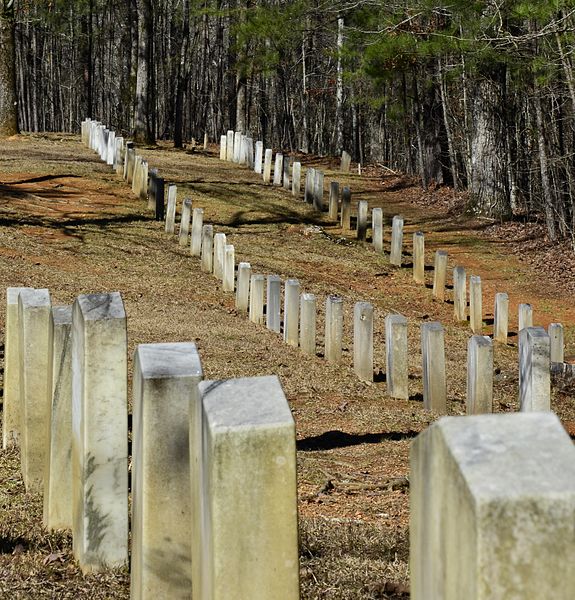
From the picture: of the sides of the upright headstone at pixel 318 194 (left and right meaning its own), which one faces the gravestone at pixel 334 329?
left

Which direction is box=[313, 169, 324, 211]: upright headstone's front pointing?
to the viewer's left

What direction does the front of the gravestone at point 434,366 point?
to the viewer's left

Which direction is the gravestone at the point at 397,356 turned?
to the viewer's left

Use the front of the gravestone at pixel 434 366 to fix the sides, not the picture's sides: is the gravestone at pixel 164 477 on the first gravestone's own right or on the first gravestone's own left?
on the first gravestone's own left

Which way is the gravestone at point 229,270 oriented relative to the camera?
to the viewer's left

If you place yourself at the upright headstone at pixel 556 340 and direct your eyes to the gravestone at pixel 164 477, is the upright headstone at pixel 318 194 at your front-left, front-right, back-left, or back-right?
back-right

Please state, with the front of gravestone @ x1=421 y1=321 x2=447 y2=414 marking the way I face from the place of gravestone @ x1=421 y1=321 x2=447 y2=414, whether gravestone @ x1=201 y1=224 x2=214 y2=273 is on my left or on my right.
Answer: on my right

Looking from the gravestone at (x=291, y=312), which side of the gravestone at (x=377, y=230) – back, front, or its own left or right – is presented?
left
